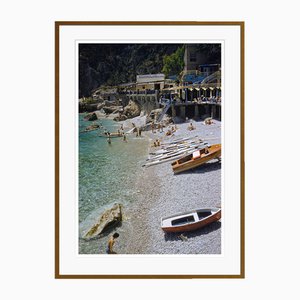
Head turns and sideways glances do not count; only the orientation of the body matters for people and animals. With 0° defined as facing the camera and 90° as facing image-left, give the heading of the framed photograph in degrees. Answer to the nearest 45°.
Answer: approximately 0°
